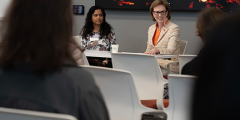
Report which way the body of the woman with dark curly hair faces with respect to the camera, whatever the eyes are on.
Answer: toward the camera

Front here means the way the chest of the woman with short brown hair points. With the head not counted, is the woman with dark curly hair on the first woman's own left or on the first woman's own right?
on the first woman's own right

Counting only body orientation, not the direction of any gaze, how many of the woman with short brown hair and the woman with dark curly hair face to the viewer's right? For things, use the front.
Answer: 0

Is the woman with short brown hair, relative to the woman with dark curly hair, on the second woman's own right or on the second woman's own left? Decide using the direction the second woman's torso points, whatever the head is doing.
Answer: on the second woman's own left

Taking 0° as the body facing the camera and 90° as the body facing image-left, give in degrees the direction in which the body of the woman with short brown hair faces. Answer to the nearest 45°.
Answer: approximately 45°

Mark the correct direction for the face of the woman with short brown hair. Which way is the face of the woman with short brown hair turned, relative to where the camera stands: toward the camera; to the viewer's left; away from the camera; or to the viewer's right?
toward the camera
